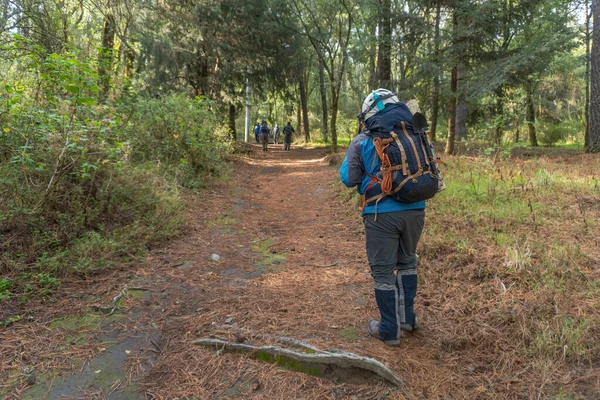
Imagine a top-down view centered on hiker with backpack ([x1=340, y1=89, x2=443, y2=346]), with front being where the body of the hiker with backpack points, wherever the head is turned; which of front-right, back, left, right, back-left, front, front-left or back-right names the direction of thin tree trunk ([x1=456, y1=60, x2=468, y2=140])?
front-right

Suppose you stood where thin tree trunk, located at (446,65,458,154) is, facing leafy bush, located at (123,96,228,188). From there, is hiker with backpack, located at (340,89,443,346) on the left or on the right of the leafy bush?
left

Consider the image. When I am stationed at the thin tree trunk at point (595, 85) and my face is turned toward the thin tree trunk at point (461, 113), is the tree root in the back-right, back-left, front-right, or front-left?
back-left

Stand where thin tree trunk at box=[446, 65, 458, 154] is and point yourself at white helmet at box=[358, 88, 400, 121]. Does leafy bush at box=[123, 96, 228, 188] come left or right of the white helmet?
right

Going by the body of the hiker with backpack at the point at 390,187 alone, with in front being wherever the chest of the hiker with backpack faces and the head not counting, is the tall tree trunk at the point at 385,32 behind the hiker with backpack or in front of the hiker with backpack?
in front

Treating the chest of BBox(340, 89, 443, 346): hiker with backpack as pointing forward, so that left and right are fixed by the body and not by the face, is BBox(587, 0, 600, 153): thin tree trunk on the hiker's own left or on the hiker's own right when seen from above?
on the hiker's own right

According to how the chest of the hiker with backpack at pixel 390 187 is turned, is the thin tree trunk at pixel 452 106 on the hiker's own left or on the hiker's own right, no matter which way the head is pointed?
on the hiker's own right

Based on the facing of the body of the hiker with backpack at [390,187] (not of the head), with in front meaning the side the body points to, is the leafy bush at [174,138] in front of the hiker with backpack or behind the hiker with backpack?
in front

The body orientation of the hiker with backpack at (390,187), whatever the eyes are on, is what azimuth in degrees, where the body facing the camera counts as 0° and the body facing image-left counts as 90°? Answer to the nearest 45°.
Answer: approximately 135°
